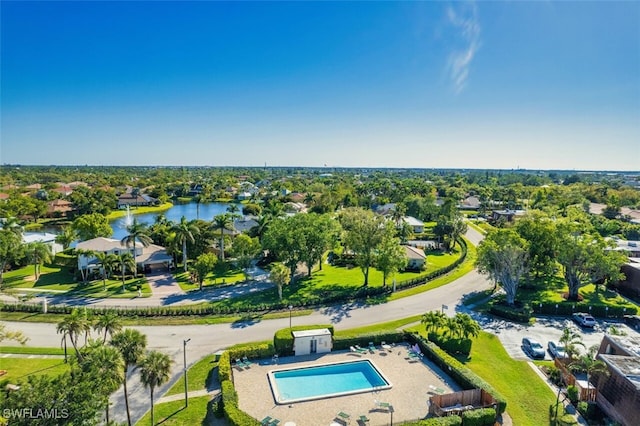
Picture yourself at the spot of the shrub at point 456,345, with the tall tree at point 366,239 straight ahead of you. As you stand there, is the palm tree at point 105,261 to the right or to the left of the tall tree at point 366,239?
left

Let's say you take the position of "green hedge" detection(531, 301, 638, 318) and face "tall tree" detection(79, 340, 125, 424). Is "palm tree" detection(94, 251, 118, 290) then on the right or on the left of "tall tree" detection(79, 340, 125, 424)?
right

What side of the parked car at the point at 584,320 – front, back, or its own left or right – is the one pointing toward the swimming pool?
left

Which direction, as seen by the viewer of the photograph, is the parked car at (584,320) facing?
facing away from the viewer and to the left of the viewer

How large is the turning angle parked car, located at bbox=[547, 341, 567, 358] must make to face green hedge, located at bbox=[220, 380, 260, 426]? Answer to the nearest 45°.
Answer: approximately 90° to its right

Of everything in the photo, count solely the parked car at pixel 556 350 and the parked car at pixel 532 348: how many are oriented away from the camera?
0

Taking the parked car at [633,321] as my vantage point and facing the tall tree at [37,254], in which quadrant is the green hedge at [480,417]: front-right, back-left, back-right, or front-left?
front-left

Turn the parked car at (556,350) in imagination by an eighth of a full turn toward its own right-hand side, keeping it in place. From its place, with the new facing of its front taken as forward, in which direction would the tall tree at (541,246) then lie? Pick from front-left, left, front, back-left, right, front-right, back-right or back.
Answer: back

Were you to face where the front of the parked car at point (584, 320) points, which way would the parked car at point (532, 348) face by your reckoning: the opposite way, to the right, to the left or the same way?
the opposite way

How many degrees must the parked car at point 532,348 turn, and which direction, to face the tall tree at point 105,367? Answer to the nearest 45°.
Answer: approximately 90° to its right

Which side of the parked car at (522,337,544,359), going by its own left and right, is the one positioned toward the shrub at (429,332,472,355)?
right

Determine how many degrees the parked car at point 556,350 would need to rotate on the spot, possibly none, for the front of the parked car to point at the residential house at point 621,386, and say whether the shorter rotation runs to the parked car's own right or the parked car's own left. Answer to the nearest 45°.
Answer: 0° — it already faces it

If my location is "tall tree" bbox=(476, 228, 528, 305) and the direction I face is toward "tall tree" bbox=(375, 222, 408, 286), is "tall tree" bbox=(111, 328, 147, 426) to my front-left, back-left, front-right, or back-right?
front-left

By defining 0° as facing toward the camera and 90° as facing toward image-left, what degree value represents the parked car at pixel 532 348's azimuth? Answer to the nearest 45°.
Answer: approximately 315°
